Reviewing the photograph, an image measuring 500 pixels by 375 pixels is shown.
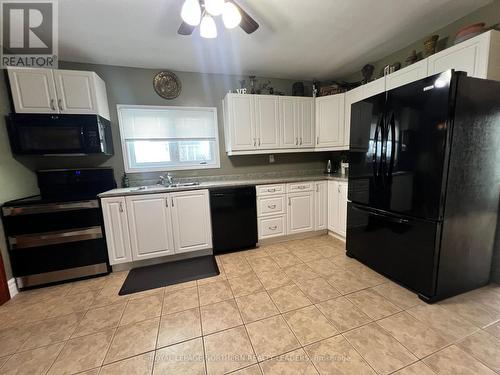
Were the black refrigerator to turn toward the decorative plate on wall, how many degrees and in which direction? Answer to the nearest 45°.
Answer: approximately 45° to its right

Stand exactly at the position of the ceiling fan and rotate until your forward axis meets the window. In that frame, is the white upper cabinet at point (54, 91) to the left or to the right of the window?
left

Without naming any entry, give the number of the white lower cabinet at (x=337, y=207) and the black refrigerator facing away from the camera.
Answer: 0

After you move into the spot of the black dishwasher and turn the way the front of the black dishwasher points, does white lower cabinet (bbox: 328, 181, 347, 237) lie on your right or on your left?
on your left

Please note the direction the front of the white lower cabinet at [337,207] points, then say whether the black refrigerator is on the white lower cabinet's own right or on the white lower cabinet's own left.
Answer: on the white lower cabinet's own left

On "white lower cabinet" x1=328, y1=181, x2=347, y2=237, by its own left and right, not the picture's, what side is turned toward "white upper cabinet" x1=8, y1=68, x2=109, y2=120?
front

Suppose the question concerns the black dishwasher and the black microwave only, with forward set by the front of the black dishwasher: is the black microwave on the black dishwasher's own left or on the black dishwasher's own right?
on the black dishwasher's own right

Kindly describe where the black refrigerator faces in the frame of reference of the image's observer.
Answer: facing the viewer and to the left of the viewer

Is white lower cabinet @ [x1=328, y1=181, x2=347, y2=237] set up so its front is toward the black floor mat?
yes
